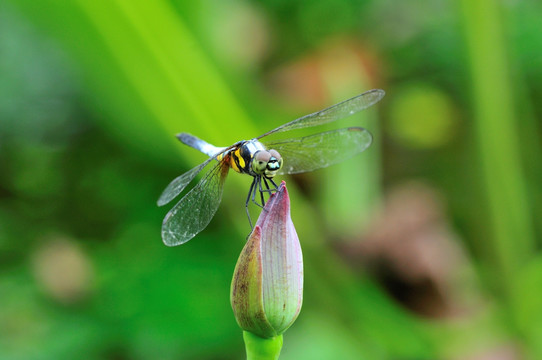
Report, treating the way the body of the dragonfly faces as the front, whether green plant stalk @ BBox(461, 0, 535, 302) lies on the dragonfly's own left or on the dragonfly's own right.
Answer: on the dragonfly's own left

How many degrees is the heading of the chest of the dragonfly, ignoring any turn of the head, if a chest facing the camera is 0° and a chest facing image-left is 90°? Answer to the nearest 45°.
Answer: approximately 315°
